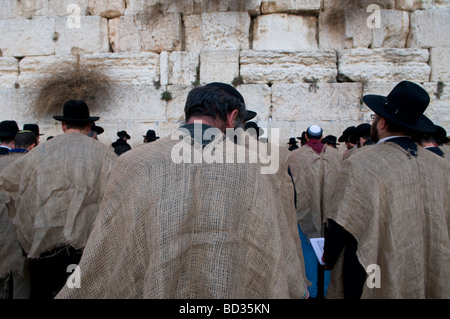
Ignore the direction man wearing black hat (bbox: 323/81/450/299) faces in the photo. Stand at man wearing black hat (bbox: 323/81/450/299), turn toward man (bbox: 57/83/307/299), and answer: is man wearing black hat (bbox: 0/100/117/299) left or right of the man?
right

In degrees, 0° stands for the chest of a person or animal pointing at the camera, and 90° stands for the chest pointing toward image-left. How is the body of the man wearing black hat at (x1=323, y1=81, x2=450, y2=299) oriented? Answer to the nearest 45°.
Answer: approximately 135°

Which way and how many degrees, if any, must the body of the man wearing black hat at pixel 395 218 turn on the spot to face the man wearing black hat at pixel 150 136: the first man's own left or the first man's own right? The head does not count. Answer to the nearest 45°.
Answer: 0° — they already face them

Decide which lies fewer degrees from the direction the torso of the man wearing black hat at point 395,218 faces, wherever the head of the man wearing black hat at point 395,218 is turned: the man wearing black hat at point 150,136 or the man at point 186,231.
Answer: the man wearing black hat

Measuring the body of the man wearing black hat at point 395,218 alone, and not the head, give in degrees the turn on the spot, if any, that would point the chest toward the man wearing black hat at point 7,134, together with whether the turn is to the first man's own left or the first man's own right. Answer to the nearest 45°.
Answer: approximately 45° to the first man's own left

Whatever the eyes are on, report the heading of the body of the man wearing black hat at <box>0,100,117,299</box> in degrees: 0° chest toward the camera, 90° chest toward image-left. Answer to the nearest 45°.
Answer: approximately 180°

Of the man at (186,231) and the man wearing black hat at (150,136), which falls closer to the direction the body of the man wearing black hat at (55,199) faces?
the man wearing black hat

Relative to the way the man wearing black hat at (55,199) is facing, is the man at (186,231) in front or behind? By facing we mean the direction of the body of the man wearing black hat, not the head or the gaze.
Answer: behind

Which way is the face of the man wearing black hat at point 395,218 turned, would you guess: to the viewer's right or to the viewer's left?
to the viewer's left

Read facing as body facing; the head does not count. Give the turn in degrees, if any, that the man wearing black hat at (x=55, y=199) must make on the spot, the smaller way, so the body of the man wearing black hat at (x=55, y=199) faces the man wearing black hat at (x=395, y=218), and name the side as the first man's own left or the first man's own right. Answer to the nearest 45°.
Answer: approximately 135° to the first man's own right
